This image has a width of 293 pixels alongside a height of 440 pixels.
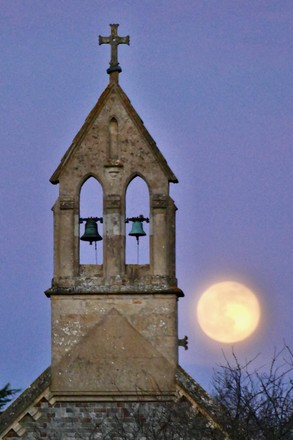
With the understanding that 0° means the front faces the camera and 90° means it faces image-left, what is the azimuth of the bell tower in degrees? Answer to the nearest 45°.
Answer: approximately 0°
